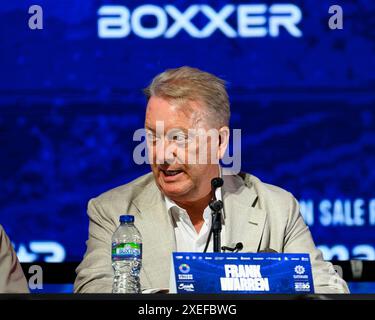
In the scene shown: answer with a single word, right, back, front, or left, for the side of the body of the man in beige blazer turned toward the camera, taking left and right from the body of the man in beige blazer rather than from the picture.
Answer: front

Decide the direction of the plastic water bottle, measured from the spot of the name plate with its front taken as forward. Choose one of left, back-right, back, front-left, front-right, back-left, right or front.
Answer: back-right

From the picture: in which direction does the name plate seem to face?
toward the camera

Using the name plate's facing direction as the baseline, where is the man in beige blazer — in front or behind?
behind

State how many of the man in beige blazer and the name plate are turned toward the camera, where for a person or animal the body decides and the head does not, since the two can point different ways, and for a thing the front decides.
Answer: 2

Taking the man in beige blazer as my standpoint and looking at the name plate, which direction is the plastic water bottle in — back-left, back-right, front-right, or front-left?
front-right

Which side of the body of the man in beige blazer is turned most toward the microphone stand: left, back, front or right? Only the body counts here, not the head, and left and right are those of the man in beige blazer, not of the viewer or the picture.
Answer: front

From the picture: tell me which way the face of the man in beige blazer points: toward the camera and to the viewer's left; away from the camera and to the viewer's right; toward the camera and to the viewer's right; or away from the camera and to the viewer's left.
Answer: toward the camera and to the viewer's left

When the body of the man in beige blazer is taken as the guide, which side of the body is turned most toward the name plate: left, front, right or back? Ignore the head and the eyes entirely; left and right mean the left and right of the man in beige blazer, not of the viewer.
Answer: front
